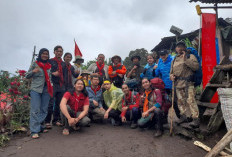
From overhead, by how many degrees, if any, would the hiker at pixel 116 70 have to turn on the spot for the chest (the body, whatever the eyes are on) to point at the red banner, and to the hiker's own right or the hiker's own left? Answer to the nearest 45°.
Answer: approximately 90° to the hiker's own left

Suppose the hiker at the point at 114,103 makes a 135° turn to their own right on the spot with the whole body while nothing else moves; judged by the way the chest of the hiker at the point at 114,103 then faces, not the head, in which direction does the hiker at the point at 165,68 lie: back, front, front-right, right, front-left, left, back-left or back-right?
right

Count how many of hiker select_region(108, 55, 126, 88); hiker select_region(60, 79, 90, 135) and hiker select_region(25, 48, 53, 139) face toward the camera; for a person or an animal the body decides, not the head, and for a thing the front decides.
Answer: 3

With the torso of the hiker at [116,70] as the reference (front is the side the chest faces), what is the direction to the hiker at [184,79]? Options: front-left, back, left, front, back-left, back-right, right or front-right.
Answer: front-left

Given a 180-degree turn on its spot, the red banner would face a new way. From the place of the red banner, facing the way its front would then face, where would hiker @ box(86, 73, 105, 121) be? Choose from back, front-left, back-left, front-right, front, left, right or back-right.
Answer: back-left

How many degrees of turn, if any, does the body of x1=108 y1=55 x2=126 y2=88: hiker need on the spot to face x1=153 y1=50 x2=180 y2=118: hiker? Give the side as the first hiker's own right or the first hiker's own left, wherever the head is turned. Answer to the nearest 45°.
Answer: approximately 45° to the first hiker's own left

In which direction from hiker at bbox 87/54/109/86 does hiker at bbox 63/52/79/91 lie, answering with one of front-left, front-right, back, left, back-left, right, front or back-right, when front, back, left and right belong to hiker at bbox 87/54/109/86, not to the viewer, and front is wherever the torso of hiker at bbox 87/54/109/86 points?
front-right

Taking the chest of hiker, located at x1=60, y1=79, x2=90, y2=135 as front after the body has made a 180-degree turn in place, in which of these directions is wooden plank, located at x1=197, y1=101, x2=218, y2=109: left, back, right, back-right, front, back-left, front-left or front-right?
right

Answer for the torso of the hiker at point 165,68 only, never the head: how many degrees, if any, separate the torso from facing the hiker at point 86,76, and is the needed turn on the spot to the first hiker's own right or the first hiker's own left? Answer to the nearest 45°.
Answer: approximately 45° to the first hiker's own right

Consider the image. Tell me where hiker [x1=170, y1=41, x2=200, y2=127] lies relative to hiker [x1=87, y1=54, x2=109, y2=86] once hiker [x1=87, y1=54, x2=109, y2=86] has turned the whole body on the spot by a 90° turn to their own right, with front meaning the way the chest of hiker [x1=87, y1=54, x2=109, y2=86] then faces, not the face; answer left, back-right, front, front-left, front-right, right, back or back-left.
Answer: back-left
